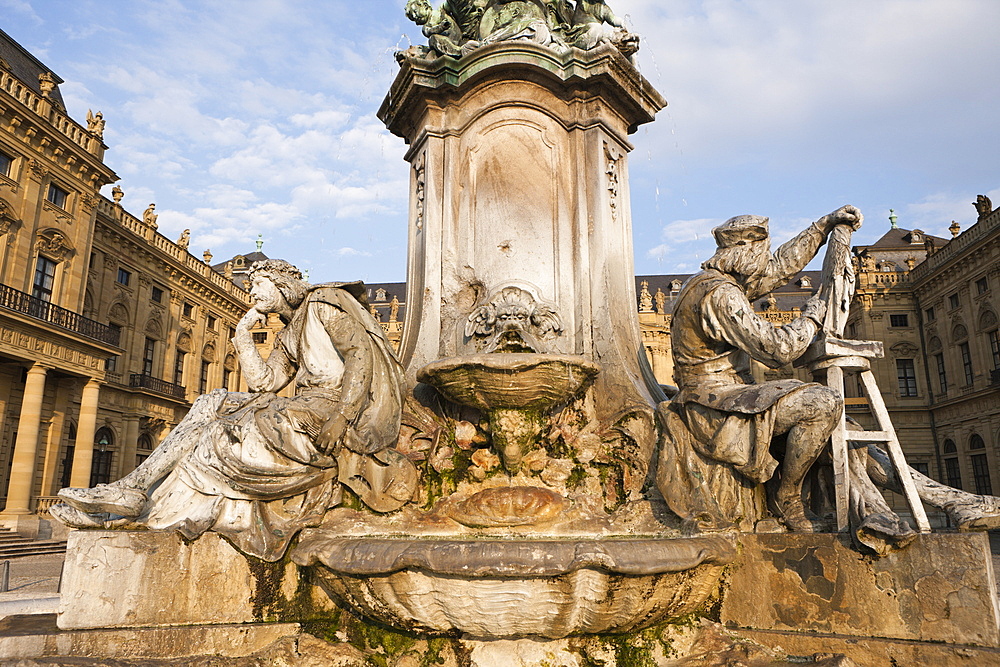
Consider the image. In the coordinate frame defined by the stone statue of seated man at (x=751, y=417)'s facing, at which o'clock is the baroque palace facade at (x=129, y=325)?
The baroque palace facade is roughly at 7 o'clock from the stone statue of seated man.

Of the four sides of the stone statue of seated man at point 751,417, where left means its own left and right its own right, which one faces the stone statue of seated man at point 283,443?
back

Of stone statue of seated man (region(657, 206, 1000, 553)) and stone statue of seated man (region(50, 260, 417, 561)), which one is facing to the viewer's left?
stone statue of seated man (region(50, 260, 417, 561))

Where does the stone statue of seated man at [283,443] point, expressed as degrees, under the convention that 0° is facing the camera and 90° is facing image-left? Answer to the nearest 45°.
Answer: approximately 90°

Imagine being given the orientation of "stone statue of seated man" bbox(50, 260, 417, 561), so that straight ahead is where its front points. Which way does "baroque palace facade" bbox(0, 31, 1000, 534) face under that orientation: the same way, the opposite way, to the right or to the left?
to the left

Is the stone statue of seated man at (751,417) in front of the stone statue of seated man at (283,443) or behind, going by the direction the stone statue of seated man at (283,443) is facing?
behind

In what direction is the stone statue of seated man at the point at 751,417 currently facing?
to the viewer's right
